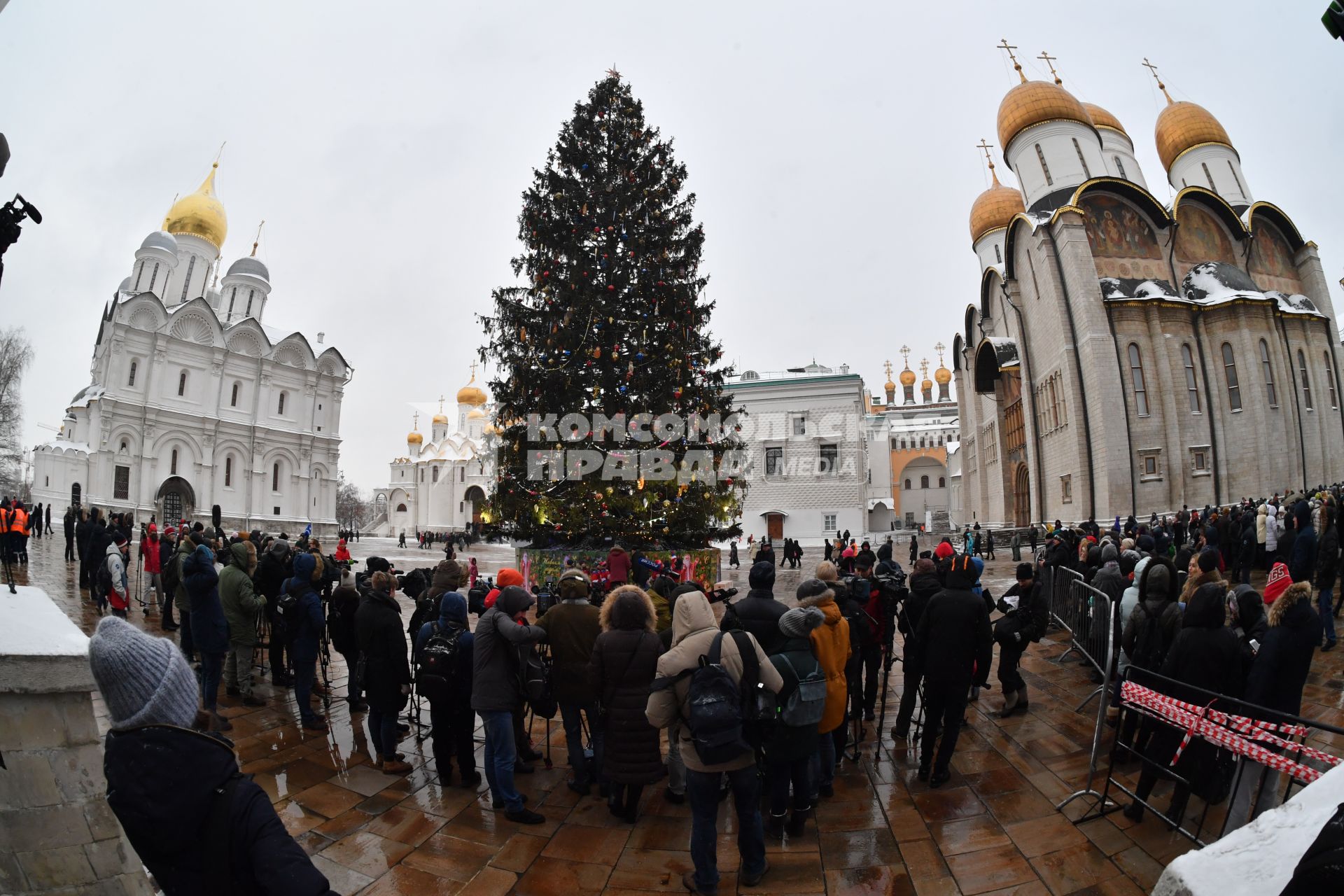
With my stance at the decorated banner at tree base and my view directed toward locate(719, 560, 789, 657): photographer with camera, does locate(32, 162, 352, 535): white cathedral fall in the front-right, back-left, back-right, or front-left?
back-right

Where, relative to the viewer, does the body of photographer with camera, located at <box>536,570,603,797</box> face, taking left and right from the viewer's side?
facing away from the viewer

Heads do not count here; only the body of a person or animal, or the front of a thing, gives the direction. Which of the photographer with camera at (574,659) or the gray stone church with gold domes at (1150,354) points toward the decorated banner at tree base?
the photographer with camera

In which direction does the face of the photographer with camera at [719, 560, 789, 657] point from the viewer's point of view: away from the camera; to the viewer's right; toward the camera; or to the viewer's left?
away from the camera

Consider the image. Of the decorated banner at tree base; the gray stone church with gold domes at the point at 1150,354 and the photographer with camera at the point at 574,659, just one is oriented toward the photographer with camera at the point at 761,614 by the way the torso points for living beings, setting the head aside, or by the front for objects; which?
the decorated banner at tree base

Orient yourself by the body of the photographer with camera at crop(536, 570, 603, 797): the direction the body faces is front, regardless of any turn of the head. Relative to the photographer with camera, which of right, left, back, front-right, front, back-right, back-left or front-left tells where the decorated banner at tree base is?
front

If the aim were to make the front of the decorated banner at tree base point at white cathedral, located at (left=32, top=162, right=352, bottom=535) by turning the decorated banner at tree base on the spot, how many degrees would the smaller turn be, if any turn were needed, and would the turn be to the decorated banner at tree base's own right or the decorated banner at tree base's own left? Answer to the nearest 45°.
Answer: approximately 135° to the decorated banner at tree base's own right

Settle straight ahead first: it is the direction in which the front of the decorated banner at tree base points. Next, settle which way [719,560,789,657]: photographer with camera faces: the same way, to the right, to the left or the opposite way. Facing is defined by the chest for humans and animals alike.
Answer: the opposite way

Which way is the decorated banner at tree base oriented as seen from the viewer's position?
toward the camera

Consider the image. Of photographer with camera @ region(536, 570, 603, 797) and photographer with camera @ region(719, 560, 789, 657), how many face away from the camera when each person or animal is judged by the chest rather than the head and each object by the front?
2

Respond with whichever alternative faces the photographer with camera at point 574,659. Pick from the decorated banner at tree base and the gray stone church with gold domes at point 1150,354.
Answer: the decorated banner at tree base

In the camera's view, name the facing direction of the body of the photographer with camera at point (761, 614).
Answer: away from the camera

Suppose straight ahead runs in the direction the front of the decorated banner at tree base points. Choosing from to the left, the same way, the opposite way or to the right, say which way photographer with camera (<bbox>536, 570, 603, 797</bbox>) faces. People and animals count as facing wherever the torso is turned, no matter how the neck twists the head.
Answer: the opposite way

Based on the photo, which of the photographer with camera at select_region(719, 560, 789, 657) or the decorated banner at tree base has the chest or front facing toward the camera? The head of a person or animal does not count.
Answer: the decorated banner at tree base

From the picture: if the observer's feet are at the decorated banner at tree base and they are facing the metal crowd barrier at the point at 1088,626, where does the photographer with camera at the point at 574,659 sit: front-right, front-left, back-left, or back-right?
front-right
